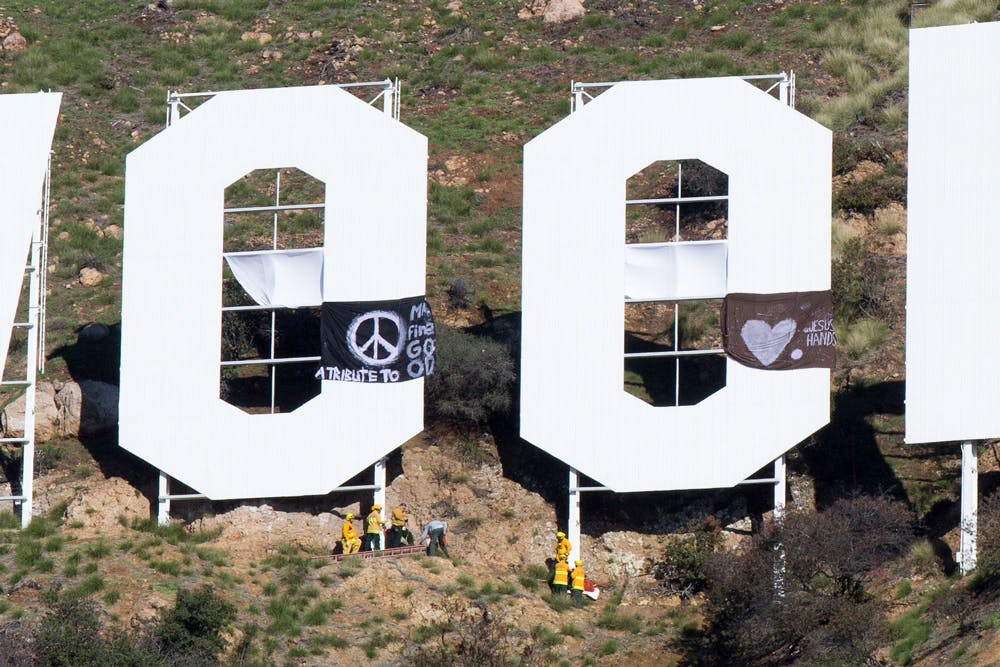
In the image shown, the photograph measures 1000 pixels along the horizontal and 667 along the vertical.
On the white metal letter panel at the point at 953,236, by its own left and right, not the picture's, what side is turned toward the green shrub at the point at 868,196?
back

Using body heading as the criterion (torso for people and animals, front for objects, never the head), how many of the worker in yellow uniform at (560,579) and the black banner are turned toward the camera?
1

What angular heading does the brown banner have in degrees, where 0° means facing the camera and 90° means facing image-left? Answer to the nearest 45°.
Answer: approximately 0°

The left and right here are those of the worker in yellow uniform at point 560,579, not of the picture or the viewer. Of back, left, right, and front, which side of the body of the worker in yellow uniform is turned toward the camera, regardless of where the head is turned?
back

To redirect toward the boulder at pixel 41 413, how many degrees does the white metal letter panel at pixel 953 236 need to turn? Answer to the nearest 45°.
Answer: approximately 90° to its right

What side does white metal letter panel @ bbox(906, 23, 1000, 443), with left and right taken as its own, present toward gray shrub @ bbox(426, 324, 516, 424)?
right

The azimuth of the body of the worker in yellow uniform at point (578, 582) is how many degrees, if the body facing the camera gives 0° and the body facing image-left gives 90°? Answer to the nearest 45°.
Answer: approximately 135°
